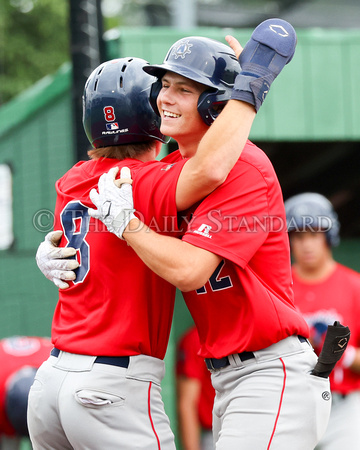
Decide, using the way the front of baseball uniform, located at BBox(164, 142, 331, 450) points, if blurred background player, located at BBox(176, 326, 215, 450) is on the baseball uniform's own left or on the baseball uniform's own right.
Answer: on the baseball uniform's own right

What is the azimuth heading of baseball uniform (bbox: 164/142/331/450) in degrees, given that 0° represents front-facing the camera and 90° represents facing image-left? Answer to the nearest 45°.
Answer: approximately 45°

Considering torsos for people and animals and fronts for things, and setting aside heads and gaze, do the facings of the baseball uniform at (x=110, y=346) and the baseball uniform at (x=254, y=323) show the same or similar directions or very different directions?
very different directions

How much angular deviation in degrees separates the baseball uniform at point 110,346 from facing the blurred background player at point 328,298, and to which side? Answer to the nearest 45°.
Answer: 0° — it already faces them

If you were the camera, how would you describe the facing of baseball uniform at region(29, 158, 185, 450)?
facing away from the viewer and to the right of the viewer

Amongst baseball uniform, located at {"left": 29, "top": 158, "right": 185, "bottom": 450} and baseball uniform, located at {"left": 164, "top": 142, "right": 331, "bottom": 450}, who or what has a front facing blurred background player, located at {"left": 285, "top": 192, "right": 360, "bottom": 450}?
baseball uniform, located at {"left": 29, "top": 158, "right": 185, "bottom": 450}

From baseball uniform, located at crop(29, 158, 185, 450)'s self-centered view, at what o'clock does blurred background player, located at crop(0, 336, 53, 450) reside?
The blurred background player is roughly at 10 o'clock from the baseball uniform.

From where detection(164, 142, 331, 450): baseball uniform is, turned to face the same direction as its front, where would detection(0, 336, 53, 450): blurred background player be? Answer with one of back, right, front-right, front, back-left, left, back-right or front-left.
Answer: right

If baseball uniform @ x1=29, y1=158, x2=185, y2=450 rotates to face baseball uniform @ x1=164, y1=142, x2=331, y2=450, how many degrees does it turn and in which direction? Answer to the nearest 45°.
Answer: approximately 45° to its right

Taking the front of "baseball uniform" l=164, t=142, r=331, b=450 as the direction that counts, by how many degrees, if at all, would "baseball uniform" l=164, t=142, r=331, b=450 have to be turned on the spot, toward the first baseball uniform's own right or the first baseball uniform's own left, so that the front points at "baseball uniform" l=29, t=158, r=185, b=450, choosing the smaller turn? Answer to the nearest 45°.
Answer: approximately 45° to the first baseball uniform's own right

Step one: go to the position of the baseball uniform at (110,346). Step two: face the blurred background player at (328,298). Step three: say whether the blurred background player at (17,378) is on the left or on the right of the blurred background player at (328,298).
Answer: left

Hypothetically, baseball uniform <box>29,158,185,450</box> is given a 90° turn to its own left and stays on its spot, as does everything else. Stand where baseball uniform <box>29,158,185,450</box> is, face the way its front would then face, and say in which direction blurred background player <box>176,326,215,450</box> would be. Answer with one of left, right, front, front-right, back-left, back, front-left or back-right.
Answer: front-right
